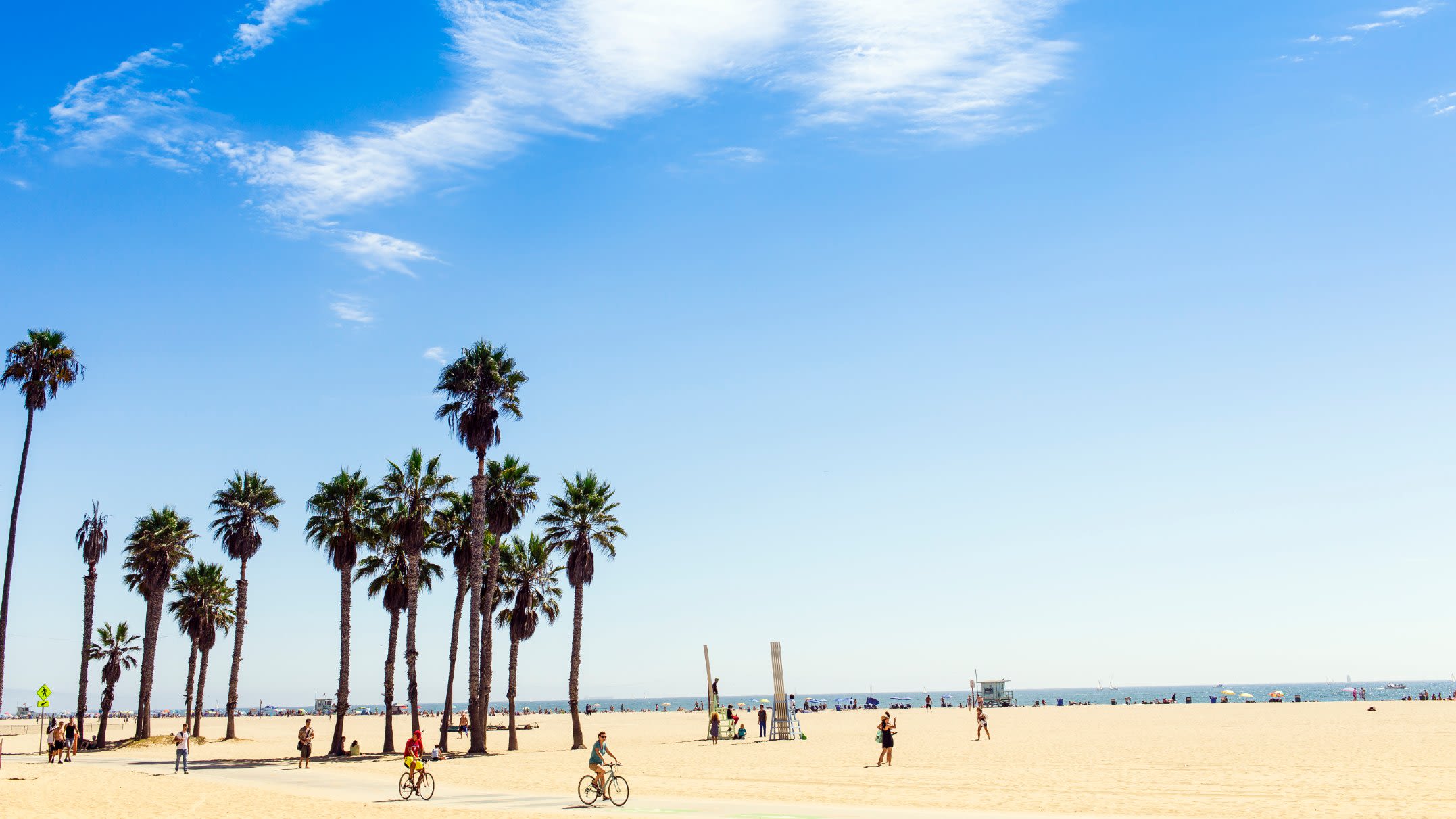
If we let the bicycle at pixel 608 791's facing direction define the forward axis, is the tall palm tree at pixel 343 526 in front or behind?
behind

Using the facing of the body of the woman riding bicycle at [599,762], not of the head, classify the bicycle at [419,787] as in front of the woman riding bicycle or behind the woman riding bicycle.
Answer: behind

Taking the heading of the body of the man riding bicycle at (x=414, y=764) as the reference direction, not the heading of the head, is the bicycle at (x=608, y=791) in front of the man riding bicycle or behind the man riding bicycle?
in front

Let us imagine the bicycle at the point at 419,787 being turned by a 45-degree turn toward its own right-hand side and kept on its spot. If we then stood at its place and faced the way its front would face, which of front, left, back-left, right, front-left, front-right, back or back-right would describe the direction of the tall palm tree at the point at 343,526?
back

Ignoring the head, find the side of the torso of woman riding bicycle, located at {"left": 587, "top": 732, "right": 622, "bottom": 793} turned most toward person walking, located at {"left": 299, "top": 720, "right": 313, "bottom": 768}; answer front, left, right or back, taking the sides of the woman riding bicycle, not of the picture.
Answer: back

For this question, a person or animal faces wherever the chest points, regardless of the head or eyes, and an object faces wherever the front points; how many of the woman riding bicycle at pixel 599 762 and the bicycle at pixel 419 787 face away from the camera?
0

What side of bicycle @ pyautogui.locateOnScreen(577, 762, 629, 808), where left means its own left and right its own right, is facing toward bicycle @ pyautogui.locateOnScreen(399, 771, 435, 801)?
back

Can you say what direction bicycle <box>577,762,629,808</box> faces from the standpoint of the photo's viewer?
facing the viewer and to the right of the viewer

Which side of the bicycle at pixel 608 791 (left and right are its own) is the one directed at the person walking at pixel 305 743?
back

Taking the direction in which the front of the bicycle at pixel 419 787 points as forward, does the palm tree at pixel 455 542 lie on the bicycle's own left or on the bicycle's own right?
on the bicycle's own left

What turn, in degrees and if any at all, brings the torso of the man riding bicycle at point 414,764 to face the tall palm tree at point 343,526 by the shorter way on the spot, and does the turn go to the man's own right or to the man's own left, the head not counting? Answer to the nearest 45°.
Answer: approximately 135° to the man's own left
